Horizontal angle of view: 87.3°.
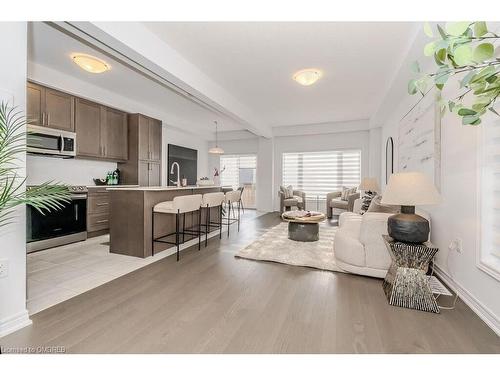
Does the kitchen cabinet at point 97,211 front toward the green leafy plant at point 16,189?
no

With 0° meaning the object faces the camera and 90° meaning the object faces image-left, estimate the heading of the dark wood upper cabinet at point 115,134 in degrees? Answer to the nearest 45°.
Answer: approximately 315°

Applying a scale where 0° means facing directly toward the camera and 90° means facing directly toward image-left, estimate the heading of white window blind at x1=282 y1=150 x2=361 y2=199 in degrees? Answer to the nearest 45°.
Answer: approximately 0°

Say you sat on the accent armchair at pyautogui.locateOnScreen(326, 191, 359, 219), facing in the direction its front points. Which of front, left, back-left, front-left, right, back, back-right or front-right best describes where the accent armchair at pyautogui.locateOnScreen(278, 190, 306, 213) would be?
front-right

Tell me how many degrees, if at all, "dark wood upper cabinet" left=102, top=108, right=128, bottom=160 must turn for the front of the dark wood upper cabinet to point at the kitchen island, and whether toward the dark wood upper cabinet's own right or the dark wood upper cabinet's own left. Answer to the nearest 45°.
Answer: approximately 45° to the dark wood upper cabinet's own right

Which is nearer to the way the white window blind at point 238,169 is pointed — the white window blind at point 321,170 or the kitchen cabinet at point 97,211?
the kitchen cabinet

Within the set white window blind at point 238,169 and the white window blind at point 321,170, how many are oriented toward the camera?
2

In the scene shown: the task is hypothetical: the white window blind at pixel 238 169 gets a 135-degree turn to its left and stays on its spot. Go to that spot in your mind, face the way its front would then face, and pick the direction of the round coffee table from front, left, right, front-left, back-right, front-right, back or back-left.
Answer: back-right

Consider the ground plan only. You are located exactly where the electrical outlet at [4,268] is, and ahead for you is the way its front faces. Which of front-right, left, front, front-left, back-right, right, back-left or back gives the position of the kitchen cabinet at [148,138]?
left

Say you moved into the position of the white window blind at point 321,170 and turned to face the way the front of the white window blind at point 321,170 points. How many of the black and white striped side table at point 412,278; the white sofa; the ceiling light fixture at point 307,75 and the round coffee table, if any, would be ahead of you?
4

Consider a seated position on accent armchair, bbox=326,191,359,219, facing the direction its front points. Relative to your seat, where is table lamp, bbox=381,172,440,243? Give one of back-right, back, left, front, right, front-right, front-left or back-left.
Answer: front-left

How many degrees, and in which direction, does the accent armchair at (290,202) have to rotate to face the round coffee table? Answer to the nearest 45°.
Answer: approximately 45° to its right

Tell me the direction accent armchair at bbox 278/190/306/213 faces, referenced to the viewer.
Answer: facing the viewer and to the right of the viewer

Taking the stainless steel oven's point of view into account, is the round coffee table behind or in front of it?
in front

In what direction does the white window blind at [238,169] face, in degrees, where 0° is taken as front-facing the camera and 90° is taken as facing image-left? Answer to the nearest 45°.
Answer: approximately 0°

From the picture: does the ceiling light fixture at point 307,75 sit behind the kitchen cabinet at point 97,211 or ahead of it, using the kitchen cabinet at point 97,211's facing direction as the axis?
ahead

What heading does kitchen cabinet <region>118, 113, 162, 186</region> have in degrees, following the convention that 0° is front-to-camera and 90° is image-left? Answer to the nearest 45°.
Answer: approximately 315°

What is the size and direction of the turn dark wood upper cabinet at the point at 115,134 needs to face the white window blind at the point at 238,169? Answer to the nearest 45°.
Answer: approximately 90° to its left

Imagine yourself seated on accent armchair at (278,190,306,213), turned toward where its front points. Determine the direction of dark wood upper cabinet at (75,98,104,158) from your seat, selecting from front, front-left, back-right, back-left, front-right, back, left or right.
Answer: right

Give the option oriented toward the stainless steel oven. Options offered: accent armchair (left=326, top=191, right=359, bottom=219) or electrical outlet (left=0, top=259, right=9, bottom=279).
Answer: the accent armchair

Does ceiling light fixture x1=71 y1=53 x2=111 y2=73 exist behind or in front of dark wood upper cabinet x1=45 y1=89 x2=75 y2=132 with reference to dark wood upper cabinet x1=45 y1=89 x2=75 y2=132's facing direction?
in front
